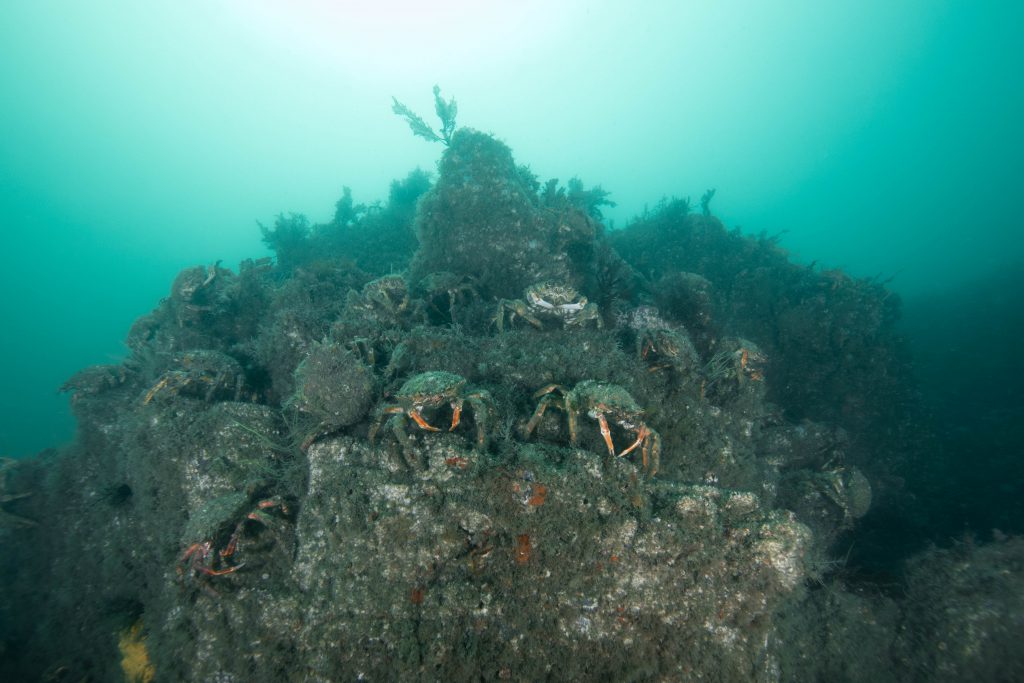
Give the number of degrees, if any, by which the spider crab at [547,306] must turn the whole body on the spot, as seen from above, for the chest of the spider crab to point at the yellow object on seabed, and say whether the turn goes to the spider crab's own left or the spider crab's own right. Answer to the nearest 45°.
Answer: approximately 45° to the spider crab's own right

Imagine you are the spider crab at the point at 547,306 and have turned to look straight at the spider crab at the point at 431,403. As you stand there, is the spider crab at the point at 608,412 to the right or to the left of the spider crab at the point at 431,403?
left

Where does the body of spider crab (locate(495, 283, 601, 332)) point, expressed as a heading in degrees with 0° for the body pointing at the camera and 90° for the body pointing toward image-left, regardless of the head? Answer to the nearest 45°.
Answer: approximately 0°

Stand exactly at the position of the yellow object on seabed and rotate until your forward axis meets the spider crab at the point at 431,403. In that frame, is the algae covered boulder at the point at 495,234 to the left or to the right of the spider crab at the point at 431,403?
left

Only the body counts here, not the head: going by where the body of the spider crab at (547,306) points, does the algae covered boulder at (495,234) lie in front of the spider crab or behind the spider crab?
behind

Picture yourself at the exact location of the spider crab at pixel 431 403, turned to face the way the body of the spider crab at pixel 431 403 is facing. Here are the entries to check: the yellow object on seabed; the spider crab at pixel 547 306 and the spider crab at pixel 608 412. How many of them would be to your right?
1

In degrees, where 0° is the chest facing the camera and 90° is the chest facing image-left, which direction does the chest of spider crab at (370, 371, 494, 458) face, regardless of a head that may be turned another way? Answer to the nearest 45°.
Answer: approximately 0°

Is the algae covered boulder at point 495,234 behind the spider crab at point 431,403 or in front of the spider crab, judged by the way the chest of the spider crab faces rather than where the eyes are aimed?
behind

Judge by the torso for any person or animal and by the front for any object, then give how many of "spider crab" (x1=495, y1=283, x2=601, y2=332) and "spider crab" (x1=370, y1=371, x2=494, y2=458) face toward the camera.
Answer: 2

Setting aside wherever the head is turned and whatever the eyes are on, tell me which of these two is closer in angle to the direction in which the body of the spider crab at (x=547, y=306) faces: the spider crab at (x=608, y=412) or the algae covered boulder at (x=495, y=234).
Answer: the spider crab
